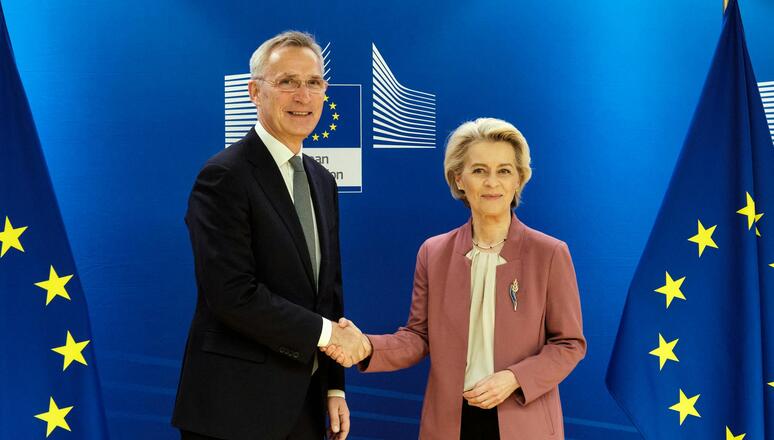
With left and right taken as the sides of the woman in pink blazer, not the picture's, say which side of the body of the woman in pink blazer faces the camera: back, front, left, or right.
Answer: front

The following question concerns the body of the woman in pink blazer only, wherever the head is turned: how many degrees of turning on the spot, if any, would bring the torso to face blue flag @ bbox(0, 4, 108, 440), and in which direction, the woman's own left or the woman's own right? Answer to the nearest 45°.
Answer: approximately 90° to the woman's own right

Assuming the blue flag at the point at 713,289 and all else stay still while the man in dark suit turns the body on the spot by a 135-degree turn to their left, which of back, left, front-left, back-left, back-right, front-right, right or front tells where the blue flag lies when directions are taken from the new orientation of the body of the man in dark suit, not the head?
right

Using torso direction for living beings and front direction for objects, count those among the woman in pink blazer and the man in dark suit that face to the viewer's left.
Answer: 0

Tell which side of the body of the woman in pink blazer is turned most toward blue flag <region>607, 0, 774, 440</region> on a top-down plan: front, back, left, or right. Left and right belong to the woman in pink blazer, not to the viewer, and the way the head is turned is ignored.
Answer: left

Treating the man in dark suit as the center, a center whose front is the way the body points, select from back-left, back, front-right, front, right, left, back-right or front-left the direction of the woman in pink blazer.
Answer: front-left

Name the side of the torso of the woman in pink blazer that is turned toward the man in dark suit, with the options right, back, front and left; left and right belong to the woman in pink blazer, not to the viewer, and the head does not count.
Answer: right

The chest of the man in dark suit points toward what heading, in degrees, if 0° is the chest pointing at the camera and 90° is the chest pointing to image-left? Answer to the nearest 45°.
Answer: approximately 315°
